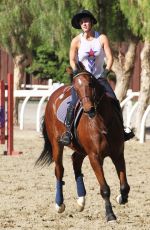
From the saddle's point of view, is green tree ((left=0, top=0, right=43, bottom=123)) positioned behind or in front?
behind

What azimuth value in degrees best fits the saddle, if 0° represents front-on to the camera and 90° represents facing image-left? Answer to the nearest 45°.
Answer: approximately 315°

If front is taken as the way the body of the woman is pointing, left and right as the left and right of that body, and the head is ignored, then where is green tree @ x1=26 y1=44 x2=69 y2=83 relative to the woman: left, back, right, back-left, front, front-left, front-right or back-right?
back

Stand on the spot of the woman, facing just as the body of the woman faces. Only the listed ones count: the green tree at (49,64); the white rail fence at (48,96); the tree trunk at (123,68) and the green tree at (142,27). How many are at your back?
4

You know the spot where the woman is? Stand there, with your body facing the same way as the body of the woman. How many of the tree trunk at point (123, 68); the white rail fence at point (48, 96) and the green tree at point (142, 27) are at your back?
3

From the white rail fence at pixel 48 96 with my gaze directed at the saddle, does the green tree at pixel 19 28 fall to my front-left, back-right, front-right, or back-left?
back-right

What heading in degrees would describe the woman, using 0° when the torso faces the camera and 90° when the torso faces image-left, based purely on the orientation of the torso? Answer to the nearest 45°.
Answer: approximately 0°

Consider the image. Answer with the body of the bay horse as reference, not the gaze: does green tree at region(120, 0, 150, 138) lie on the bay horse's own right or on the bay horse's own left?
on the bay horse's own left
